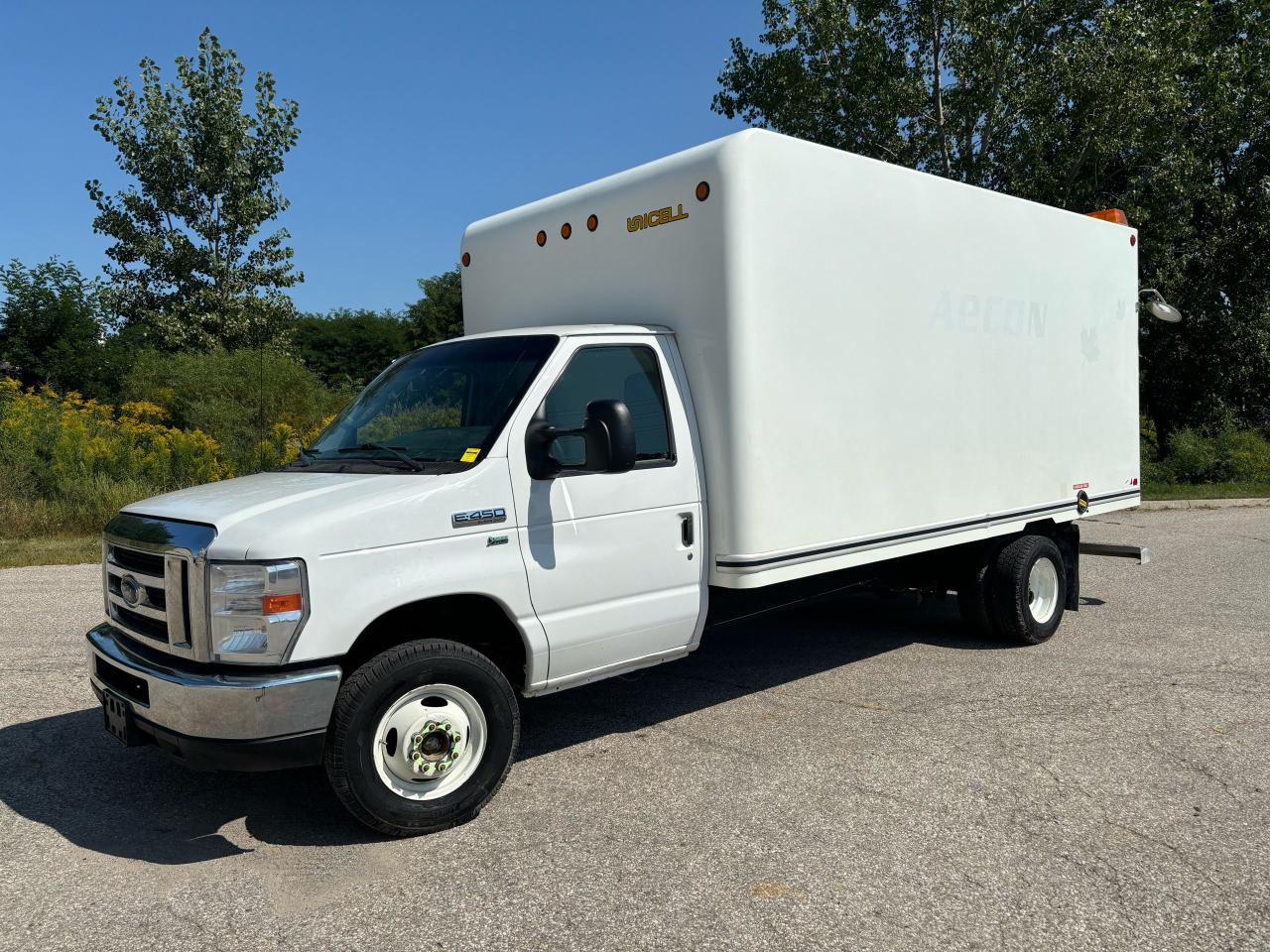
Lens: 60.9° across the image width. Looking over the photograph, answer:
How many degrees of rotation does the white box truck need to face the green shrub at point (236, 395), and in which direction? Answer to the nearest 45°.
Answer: approximately 90° to its right

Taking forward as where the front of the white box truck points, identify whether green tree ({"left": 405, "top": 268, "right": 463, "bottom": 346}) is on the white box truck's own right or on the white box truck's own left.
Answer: on the white box truck's own right

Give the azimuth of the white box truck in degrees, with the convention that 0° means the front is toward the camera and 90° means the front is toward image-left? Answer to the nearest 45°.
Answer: approximately 45°

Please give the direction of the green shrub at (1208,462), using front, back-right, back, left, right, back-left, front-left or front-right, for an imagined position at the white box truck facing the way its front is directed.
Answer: back

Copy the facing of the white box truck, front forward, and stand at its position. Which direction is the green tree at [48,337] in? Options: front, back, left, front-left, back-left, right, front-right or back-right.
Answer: right

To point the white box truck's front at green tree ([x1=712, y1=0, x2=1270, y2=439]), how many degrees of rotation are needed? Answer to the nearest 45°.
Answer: approximately 180°
